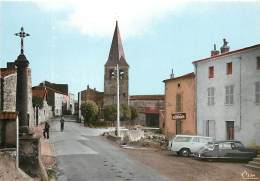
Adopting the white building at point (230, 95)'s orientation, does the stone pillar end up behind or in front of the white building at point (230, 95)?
in front

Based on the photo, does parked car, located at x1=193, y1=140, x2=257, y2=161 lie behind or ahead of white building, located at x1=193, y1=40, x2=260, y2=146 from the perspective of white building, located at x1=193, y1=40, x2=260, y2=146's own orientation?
ahead

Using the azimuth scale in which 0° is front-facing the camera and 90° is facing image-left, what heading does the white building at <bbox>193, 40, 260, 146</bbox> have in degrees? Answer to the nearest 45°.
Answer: approximately 45°
